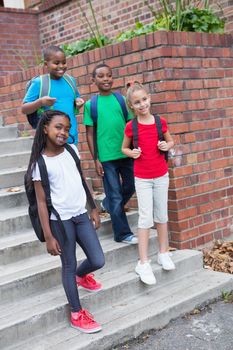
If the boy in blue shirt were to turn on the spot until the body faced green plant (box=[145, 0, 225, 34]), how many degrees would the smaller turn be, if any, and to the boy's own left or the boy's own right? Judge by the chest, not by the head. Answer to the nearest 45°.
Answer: approximately 90° to the boy's own left

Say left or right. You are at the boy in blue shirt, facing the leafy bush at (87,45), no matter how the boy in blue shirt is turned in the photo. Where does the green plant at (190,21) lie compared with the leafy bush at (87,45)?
right

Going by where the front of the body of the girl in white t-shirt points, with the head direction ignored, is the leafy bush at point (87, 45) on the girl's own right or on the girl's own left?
on the girl's own left

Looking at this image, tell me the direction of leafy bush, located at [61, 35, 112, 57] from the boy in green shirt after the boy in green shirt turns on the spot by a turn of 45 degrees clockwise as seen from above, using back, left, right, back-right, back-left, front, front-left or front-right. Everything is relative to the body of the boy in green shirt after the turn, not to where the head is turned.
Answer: back

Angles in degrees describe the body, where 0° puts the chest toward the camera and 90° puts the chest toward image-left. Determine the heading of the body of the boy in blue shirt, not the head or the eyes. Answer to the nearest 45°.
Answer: approximately 315°
